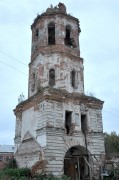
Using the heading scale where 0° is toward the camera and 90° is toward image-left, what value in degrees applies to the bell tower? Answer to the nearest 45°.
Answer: approximately 315°
